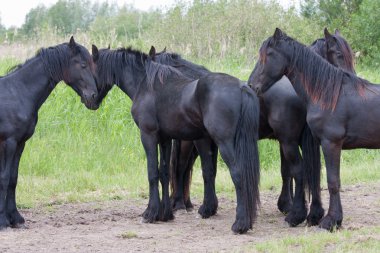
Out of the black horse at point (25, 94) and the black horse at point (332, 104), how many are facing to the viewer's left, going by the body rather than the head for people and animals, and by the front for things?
1

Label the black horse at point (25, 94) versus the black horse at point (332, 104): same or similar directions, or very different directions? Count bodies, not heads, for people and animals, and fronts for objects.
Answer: very different directions

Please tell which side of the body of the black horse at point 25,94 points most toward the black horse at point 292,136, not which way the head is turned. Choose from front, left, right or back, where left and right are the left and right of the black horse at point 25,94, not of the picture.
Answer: front

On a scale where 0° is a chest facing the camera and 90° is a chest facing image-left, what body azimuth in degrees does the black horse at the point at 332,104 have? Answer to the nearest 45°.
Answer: approximately 90°

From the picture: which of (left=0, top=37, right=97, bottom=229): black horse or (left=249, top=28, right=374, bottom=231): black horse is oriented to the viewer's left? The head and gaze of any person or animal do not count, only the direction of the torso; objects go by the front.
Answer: (left=249, top=28, right=374, bottom=231): black horse

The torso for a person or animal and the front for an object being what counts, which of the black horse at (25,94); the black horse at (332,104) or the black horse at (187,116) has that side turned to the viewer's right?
the black horse at (25,94)

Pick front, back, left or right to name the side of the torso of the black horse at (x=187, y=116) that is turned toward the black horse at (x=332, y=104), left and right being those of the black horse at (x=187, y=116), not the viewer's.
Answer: back

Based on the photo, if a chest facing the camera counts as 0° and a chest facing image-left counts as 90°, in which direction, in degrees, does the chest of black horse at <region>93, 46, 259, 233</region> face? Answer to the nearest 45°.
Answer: approximately 135°

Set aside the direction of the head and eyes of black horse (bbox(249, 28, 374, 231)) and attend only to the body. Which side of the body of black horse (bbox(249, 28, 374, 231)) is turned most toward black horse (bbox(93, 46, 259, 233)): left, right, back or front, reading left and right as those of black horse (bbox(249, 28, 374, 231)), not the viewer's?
front

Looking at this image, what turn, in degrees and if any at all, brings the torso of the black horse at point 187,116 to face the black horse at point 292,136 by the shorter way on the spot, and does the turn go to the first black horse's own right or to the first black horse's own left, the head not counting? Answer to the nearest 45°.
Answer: approximately 135° to the first black horse's own right

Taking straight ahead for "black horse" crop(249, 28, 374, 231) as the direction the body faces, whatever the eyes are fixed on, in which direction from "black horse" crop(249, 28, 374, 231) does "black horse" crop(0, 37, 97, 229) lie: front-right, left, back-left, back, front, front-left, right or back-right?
front

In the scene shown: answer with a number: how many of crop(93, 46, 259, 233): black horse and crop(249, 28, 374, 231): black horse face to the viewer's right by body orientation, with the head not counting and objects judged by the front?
0

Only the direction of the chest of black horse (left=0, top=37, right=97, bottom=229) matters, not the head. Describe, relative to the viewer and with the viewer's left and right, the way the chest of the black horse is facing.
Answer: facing to the right of the viewer
